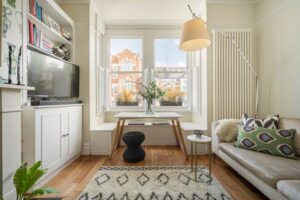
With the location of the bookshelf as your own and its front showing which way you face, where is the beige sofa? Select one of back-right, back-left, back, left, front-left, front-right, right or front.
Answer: front

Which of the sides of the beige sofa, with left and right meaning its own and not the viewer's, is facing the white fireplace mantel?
front

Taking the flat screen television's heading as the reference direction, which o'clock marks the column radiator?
The column radiator is roughly at 11 o'clock from the flat screen television.

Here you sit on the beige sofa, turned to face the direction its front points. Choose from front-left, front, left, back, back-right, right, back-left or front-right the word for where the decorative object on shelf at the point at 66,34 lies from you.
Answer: front-right

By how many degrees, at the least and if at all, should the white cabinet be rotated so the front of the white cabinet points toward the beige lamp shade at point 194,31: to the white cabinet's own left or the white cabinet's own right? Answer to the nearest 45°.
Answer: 0° — it already faces it

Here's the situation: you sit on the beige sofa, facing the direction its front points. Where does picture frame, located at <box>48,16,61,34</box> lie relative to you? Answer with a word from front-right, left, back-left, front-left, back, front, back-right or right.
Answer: front-right

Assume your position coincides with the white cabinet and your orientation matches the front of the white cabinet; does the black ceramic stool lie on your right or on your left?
on your left

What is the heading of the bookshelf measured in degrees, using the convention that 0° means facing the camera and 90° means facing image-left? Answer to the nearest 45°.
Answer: approximately 315°

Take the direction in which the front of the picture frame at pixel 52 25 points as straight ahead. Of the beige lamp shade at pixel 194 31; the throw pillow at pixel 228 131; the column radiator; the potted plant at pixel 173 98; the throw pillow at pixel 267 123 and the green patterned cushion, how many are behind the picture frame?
0

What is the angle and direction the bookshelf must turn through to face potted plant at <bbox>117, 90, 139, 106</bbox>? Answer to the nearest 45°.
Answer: approximately 90° to its left

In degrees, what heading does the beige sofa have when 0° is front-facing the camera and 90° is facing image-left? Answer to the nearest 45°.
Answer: approximately 45°

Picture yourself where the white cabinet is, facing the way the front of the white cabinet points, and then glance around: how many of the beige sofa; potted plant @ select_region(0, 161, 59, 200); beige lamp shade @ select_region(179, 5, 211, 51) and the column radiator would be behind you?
0

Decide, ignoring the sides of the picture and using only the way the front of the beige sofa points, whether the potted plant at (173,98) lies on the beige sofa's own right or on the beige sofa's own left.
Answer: on the beige sofa's own right

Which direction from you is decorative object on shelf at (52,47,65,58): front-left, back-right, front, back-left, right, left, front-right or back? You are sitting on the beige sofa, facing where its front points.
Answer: front-right
